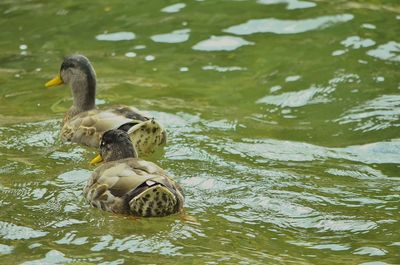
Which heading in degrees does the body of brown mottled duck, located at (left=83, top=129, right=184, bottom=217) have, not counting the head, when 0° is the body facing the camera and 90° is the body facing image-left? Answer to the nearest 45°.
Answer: approximately 135°

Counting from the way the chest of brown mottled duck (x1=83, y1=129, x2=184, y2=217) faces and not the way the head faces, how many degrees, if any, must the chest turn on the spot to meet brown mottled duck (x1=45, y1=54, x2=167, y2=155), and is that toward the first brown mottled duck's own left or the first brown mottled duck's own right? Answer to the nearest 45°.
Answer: approximately 45° to the first brown mottled duck's own right
